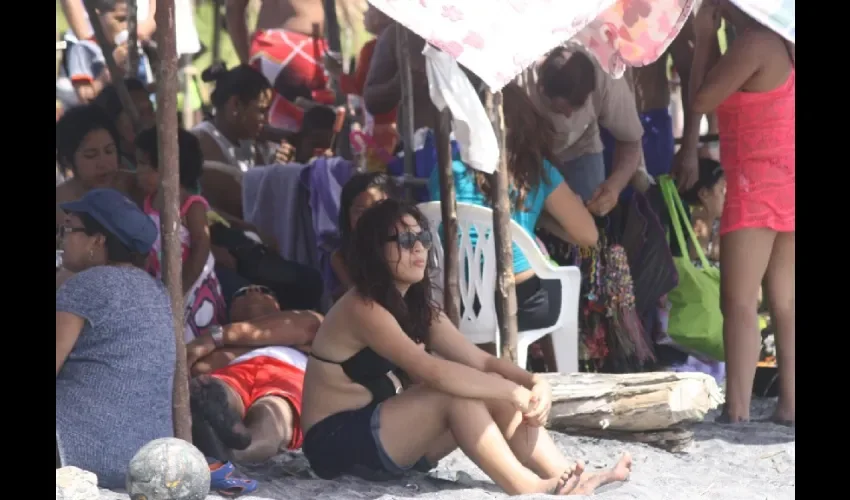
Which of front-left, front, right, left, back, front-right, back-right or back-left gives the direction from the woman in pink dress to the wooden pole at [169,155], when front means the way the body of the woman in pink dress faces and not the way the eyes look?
left

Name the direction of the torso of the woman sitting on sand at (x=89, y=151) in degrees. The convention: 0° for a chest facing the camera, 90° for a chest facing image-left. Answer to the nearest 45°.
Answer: approximately 315°

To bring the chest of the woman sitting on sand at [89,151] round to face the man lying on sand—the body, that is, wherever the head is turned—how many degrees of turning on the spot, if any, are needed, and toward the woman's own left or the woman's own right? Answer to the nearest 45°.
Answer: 0° — they already face them

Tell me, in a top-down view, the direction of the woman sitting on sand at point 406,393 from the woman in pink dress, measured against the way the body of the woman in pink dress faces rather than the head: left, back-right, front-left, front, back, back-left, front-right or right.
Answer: left

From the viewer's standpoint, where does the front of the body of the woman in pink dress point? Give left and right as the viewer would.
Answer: facing away from the viewer and to the left of the viewer
